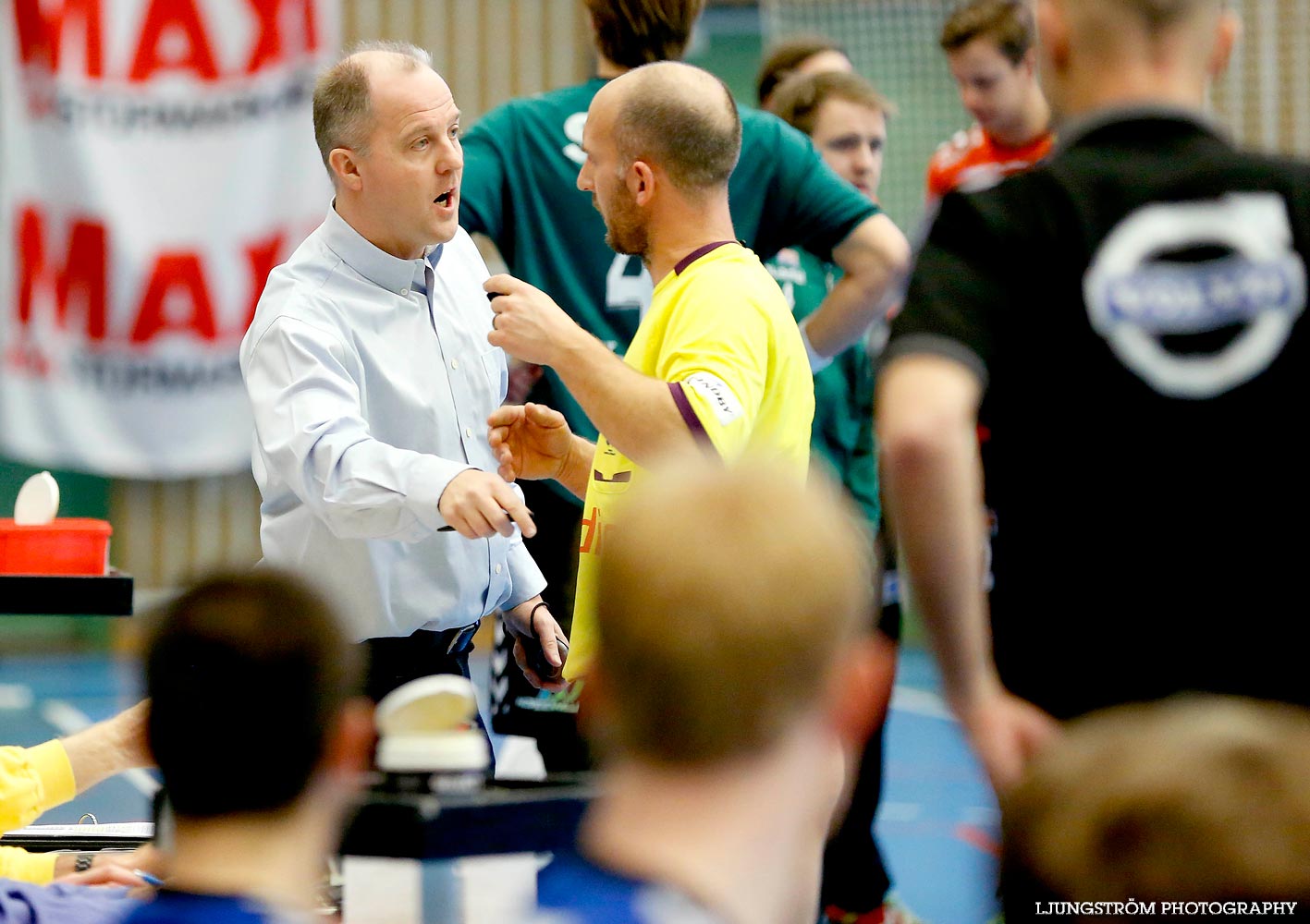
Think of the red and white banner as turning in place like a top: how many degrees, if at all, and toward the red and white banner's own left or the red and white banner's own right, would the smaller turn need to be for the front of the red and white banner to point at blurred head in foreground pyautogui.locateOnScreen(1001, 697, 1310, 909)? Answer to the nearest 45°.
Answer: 0° — it already faces them

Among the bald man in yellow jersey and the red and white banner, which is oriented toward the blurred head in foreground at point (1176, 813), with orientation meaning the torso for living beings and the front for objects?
the red and white banner

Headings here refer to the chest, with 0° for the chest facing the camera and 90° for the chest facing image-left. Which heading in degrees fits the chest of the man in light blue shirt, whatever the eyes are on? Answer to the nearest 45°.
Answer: approximately 315°

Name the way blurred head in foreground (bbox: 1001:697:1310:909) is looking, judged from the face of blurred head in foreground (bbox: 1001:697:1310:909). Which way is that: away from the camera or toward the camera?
away from the camera

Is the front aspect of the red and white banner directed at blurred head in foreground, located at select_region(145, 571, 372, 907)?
yes

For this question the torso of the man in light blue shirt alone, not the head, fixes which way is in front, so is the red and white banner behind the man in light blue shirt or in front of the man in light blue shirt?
behind

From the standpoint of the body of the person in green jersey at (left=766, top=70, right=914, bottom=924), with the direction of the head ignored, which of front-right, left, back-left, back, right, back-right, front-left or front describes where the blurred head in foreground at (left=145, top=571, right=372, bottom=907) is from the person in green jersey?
front-right

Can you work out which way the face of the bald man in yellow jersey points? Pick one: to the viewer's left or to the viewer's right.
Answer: to the viewer's left

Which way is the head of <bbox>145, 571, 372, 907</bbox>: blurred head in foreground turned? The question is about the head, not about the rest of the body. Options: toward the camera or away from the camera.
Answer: away from the camera

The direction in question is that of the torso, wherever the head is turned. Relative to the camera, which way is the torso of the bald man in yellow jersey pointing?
to the viewer's left

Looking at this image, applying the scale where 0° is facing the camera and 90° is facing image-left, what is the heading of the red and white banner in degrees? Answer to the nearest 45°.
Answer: approximately 0°
